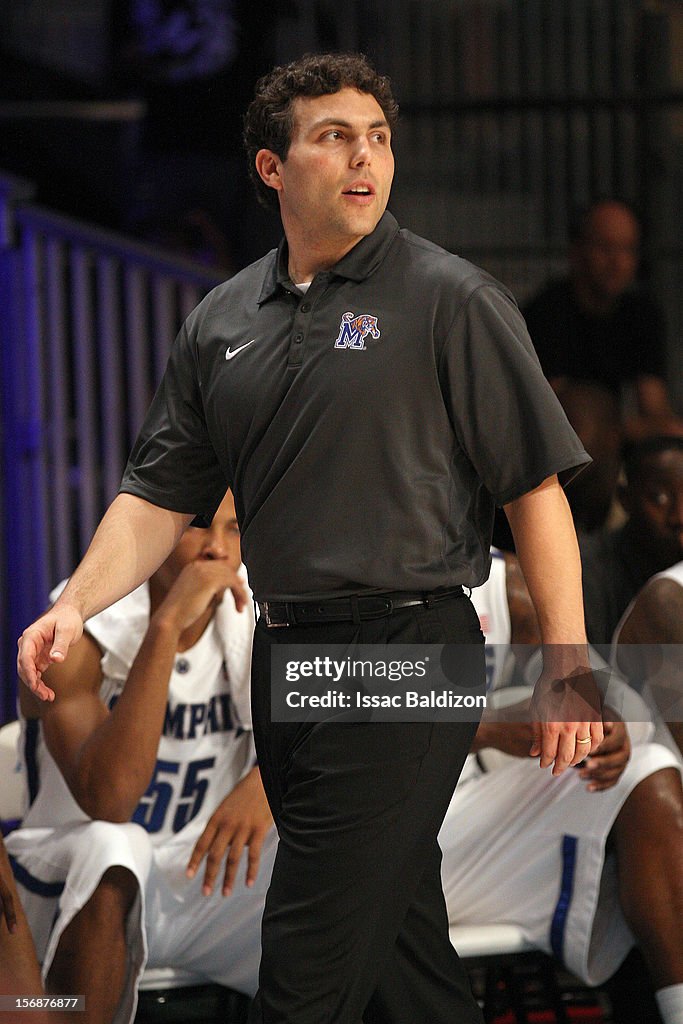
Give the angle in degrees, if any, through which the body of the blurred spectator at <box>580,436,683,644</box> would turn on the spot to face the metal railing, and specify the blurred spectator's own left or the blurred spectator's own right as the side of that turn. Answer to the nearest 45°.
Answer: approximately 135° to the blurred spectator's own right

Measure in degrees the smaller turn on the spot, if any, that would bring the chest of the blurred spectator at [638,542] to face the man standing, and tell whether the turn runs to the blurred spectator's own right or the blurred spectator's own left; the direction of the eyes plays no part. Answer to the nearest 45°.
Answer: approximately 45° to the blurred spectator's own right

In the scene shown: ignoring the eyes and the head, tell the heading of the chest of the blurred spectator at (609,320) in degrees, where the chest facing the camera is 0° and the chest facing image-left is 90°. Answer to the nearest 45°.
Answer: approximately 0°

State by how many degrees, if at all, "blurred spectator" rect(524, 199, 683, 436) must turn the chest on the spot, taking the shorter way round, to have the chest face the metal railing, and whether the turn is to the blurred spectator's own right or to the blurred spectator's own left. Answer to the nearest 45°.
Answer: approximately 90° to the blurred spectator's own right
